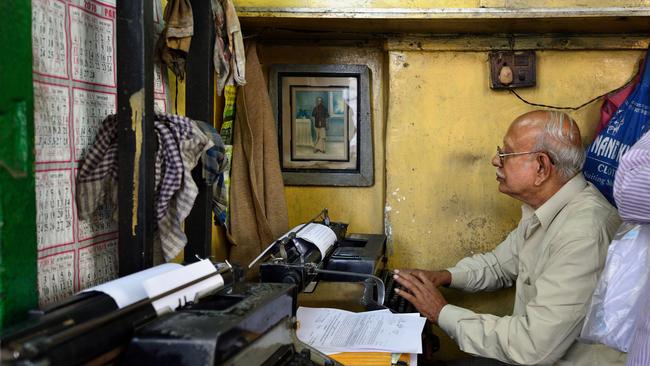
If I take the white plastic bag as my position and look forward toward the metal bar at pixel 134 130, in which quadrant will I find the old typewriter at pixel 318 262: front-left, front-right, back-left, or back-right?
front-right

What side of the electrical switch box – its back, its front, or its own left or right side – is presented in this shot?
front

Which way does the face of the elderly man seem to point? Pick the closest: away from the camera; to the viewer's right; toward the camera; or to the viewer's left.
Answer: to the viewer's left

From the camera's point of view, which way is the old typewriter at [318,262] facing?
to the viewer's right

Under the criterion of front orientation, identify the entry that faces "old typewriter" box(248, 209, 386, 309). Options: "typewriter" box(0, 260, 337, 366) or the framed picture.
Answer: the framed picture

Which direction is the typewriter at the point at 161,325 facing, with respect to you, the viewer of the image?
facing the viewer and to the right of the viewer

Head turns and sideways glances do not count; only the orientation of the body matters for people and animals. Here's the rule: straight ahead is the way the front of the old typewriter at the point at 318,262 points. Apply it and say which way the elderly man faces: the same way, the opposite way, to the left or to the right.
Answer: the opposite way

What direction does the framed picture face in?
toward the camera

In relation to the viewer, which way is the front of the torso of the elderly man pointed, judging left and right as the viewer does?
facing to the left of the viewer

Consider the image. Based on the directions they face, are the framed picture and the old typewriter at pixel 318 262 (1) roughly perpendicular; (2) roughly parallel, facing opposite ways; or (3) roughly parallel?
roughly perpendicular

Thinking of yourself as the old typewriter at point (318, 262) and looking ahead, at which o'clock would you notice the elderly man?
The elderly man is roughly at 12 o'clock from the old typewriter.

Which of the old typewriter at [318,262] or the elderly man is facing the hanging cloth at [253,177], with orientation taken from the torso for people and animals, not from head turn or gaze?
the elderly man

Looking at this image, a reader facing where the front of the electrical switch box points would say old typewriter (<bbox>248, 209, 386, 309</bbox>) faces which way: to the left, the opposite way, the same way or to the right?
to the left

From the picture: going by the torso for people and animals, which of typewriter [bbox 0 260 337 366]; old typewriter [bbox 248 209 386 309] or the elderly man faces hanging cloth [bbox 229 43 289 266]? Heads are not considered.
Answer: the elderly man

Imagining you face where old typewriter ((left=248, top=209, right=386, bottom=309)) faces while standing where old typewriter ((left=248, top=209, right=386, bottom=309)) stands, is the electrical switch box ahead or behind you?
ahead
